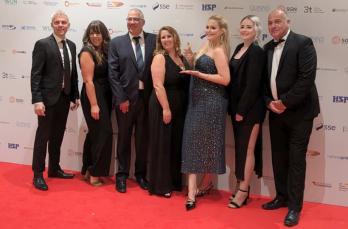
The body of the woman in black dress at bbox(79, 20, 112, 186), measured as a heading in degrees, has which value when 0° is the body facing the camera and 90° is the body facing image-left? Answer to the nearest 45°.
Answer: approximately 315°

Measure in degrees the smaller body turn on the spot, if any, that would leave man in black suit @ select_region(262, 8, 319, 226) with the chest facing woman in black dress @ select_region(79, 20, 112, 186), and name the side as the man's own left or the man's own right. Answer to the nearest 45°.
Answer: approximately 45° to the man's own right

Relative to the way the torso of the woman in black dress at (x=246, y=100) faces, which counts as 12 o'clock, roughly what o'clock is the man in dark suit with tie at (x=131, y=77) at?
The man in dark suit with tie is roughly at 2 o'clock from the woman in black dress.

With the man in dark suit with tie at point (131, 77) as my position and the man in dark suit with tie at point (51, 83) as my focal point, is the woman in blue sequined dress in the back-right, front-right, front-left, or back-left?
back-left

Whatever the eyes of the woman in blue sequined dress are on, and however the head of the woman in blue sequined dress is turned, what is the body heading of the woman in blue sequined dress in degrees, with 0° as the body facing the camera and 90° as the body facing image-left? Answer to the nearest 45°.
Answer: approximately 45°

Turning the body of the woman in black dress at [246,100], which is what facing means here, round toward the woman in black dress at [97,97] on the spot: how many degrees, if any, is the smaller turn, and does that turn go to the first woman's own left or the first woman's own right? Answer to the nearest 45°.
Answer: approximately 45° to the first woman's own right

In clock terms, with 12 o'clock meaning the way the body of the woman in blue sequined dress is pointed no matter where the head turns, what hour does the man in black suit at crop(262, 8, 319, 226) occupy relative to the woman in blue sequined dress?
The man in black suit is roughly at 8 o'clock from the woman in blue sequined dress.

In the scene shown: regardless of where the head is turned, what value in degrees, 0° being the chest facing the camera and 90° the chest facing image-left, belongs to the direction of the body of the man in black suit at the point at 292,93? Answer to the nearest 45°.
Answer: approximately 45°
